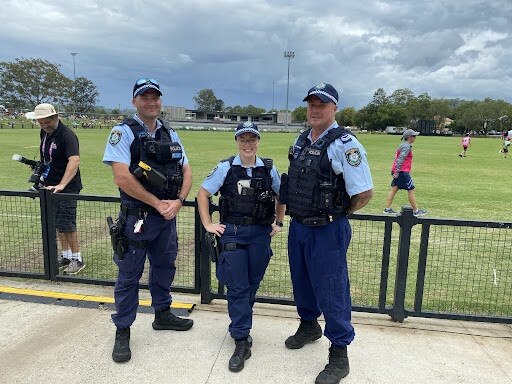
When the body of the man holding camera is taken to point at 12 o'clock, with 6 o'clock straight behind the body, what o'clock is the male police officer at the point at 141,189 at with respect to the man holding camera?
The male police officer is roughly at 10 o'clock from the man holding camera.

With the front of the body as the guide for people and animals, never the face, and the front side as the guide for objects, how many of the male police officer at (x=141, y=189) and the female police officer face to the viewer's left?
0

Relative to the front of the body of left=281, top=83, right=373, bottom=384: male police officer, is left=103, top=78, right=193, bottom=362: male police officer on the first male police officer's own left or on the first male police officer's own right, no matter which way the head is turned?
on the first male police officer's own right

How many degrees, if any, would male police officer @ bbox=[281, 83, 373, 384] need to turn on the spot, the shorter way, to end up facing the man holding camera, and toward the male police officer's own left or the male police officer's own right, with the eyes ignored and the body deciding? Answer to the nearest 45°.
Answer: approximately 90° to the male police officer's own right

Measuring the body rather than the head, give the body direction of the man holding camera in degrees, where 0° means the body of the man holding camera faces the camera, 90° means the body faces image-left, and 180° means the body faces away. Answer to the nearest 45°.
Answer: approximately 45°

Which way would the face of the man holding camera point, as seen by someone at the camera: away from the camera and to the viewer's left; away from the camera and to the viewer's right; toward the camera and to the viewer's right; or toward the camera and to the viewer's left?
toward the camera and to the viewer's left

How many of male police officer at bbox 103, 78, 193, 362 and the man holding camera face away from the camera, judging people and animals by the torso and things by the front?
0

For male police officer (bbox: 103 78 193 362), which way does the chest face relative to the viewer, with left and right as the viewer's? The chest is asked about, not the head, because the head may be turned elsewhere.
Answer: facing the viewer and to the right of the viewer

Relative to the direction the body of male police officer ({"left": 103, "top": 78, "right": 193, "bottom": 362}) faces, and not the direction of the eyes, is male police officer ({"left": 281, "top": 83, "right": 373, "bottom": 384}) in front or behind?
in front

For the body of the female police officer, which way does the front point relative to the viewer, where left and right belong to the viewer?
facing the viewer

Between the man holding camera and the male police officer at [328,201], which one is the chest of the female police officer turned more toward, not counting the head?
the male police officer
